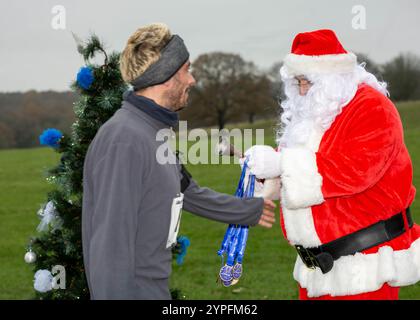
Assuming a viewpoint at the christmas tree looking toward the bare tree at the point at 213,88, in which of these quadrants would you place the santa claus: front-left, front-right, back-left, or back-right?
back-right

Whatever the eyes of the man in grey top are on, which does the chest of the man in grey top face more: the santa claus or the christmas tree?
the santa claus

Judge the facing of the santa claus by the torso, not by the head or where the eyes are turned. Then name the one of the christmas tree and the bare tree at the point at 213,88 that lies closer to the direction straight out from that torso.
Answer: the christmas tree

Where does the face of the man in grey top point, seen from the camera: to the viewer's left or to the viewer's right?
to the viewer's right

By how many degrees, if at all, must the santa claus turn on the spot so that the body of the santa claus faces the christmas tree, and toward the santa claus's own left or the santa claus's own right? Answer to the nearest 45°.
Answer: approximately 45° to the santa claus's own right

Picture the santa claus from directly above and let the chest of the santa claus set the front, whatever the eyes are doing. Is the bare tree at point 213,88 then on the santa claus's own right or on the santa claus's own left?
on the santa claus's own right

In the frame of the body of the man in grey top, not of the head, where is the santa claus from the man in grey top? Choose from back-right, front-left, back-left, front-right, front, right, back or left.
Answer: front-left

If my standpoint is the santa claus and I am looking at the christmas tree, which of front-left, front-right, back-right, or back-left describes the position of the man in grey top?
front-left

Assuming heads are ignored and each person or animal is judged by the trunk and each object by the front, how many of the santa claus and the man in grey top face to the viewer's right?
1

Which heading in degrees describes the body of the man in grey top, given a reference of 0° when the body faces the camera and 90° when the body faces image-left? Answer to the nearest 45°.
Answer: approximately 270°

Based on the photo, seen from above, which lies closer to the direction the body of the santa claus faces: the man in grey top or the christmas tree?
the man in grey top

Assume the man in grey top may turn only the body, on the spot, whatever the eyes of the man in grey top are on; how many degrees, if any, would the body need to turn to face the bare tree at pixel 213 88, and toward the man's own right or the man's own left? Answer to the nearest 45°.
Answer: approximately 90° to the man's own left
